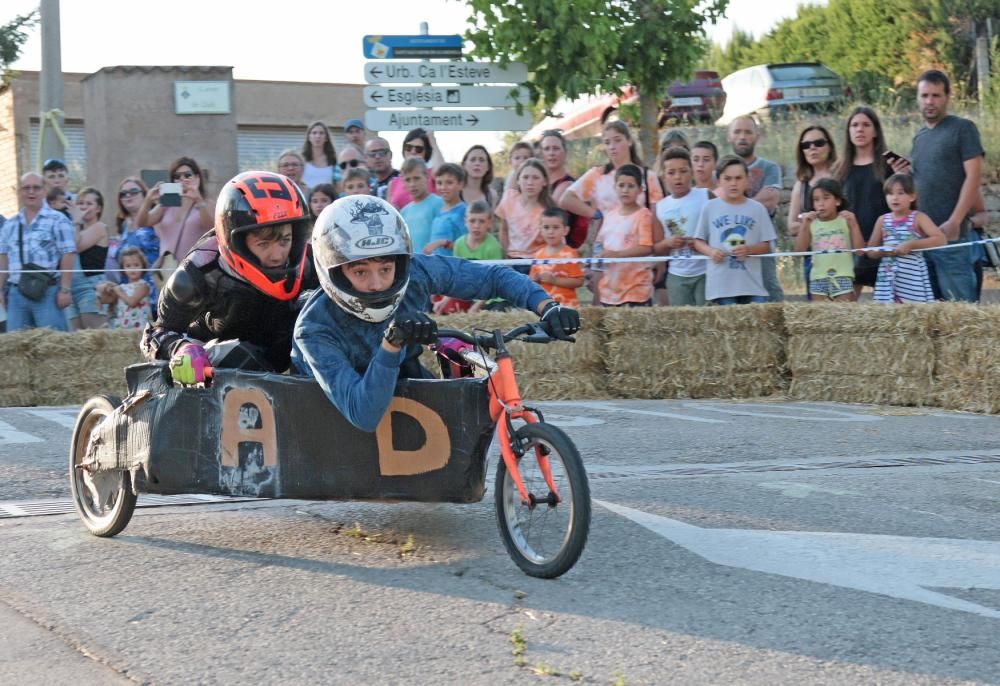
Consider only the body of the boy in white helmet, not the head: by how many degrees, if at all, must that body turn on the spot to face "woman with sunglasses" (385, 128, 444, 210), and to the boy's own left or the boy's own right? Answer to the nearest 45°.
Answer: approximately 135° to the boy's own left

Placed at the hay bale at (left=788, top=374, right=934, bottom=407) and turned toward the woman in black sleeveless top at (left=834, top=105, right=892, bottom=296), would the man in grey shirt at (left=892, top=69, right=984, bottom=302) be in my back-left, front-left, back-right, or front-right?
front-right

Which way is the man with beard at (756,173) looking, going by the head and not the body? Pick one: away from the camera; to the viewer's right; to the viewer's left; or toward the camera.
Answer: toward the camera

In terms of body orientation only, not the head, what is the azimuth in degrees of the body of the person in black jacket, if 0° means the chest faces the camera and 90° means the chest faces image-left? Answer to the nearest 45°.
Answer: approximately 315°

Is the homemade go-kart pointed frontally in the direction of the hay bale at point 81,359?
no

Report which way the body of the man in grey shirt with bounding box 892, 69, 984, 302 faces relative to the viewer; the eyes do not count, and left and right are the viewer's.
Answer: facing the viewer and to the left of the viewer

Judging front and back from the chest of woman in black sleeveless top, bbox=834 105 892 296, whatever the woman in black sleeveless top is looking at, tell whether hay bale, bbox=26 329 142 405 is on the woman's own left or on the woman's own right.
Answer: on the woman's own right

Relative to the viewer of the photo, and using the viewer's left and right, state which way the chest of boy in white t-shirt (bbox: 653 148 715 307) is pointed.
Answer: facing the viewer

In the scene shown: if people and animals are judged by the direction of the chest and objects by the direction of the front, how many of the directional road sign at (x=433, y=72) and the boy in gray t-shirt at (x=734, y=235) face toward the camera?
2

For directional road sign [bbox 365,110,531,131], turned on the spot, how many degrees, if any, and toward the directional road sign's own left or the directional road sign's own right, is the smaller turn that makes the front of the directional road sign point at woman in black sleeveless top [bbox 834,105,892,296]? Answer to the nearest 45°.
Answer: approximately 45° to the directional road sign's own left

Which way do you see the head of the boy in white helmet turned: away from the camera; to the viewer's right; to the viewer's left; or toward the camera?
toward the camera

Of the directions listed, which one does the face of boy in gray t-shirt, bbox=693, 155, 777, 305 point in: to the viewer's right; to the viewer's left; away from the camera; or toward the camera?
toward the camera

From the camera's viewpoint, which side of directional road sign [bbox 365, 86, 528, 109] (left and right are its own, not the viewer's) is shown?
front

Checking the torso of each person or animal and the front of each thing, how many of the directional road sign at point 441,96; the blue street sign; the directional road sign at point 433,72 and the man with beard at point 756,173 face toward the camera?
4

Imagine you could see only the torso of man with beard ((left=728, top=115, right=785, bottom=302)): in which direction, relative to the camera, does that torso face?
toward the camera

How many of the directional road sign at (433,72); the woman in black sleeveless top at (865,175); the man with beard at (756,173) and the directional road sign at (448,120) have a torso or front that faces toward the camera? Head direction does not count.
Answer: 4

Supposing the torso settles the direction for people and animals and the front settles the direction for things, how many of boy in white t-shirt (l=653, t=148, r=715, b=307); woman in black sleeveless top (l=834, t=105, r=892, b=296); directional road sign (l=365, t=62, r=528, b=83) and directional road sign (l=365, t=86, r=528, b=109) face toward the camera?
4

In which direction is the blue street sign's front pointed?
toward the camera
